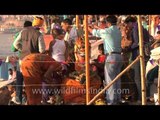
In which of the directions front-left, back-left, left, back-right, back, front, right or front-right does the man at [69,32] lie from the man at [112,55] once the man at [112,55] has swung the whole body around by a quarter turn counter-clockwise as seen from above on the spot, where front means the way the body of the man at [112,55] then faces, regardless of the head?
front-right

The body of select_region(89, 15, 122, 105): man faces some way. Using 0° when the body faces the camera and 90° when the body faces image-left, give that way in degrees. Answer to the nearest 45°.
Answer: approximately 135°

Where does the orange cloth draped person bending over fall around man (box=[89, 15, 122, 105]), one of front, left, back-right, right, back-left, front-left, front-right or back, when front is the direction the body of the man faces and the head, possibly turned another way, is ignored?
front-left

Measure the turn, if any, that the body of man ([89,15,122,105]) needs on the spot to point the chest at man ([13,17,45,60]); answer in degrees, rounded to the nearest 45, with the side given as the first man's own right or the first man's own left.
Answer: approximately 45° to the first man's own left

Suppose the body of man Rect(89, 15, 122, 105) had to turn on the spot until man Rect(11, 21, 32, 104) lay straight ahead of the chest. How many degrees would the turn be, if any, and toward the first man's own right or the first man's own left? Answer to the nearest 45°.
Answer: approximately 45° to the first man's own left
